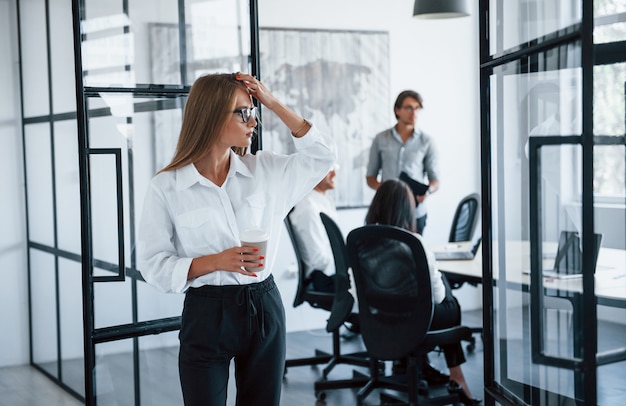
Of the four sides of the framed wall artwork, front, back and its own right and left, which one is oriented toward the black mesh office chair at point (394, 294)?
front

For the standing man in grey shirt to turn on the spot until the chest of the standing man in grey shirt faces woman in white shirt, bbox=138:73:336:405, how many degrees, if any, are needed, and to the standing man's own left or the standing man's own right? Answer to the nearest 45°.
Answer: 0° — they already face them

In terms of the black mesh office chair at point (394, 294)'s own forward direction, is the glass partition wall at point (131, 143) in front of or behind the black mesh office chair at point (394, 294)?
behind

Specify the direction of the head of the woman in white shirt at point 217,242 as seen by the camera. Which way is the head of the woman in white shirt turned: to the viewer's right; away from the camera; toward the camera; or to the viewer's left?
to the viewer's right

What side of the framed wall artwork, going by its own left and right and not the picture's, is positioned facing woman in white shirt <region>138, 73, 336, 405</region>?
front

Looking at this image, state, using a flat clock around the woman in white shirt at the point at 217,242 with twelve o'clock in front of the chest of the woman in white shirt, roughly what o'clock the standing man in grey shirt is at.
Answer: The standing man in grey shirt is roughly at 8 o'clock from the woman in white shirt.

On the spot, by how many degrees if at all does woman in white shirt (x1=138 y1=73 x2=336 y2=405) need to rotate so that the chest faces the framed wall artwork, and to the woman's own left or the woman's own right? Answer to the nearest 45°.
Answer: approximately 135° to the woman's own left

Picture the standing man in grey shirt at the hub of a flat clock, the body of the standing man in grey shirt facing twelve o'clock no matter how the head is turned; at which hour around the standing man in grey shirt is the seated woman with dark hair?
The seated woman with dark hair is roughly at 12 o'clock from the standing man in grey shirt.

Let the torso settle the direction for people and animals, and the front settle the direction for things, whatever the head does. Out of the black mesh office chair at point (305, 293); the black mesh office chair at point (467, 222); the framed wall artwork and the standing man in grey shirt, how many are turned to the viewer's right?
1

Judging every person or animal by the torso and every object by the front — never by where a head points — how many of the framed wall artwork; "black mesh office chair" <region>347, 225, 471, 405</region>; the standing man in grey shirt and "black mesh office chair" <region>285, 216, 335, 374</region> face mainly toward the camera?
2

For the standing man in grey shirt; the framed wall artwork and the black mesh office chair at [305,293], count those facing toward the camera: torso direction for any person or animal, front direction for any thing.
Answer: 2

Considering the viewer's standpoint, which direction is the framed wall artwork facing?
facing the viewer

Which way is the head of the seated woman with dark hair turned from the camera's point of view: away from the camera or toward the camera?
away from the camera

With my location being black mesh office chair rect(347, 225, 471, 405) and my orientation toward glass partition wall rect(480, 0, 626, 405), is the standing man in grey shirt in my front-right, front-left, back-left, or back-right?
back-left

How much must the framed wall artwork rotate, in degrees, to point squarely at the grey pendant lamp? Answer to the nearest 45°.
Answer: approximately 45° to its left
